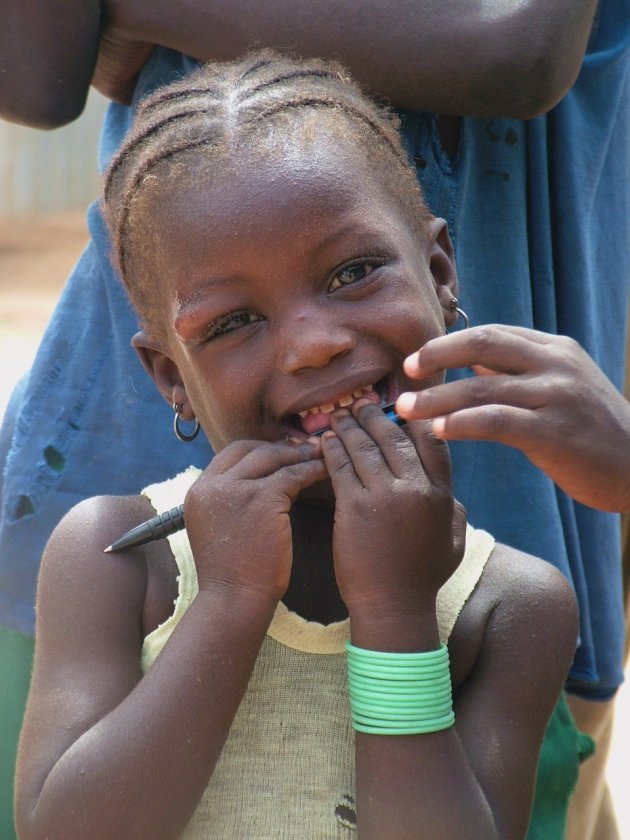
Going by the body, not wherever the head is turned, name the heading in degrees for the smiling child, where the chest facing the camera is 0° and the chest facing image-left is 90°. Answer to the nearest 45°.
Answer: approximately 0°
